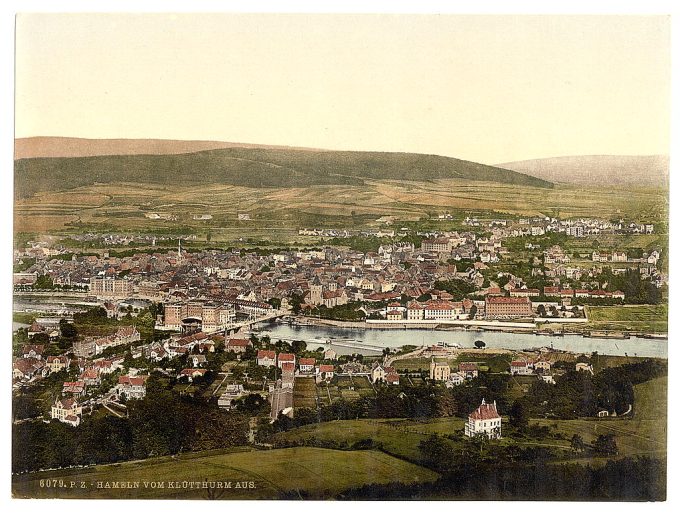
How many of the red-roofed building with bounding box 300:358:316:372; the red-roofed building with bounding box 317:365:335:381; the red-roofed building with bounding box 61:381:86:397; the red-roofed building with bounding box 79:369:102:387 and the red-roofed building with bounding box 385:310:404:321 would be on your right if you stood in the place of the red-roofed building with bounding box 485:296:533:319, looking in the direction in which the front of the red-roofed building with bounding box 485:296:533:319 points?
5

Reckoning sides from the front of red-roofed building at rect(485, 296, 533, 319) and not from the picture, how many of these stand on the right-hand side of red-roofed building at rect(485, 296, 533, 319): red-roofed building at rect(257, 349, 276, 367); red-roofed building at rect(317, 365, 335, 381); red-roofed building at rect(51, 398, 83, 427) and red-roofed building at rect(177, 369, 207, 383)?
4

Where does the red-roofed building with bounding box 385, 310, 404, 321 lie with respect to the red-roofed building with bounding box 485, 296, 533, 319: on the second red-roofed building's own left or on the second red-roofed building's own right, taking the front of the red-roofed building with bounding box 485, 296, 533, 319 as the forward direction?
on the second red-roofed building's own right

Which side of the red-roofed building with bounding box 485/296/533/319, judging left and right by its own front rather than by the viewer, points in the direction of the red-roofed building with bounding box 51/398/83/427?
front

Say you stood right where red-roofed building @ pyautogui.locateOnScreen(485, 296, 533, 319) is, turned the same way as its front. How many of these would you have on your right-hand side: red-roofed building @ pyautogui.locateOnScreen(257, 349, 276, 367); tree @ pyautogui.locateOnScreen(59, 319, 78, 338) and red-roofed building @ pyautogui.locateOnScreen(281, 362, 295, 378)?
3

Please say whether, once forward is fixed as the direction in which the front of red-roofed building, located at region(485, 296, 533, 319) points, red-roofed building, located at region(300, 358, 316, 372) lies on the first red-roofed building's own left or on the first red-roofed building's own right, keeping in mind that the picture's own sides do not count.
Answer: on the first red-roofed building's own right

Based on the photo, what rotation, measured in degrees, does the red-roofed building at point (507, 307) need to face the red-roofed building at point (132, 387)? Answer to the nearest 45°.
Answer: approximately 90° to its right

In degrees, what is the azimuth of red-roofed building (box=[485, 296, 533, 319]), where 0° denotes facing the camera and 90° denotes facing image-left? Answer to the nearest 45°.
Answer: approximately 0°

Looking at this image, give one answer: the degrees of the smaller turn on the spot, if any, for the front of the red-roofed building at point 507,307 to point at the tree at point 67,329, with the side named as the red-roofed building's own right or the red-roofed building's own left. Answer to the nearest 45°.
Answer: approximately 90° to the red-roofed building's own right
